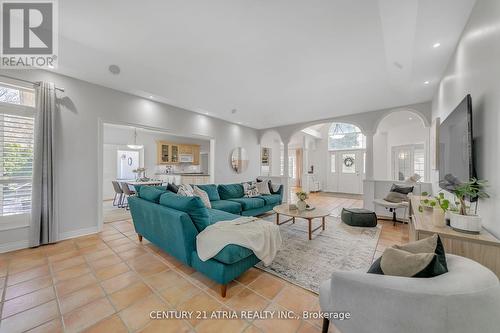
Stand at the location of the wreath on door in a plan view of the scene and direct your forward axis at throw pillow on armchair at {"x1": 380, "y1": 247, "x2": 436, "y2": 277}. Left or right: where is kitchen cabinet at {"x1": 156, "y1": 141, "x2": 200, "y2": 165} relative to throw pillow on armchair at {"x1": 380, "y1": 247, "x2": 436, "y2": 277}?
right

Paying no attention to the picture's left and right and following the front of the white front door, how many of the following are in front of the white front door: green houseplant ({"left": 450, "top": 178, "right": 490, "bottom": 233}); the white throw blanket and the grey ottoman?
3

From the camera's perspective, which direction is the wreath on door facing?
toward the camera

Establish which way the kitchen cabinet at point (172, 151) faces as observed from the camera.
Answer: facing the viewer

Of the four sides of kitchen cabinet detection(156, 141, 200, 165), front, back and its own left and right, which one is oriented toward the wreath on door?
left

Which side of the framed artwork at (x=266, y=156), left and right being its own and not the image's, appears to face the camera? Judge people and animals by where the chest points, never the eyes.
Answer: front

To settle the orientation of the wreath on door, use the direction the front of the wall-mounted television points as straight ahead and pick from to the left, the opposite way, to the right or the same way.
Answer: to the left

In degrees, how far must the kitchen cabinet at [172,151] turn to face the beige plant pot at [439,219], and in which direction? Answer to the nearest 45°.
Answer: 0° — it already faces it

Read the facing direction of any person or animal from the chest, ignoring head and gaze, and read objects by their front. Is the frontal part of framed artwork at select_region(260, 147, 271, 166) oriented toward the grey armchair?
yes

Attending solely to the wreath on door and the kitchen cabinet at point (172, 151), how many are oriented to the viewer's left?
0

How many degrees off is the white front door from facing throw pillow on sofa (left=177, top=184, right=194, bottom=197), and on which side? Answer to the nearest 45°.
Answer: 0° — it already faces it

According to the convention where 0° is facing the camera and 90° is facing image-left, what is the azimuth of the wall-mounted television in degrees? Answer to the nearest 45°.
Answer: approximately 90°
